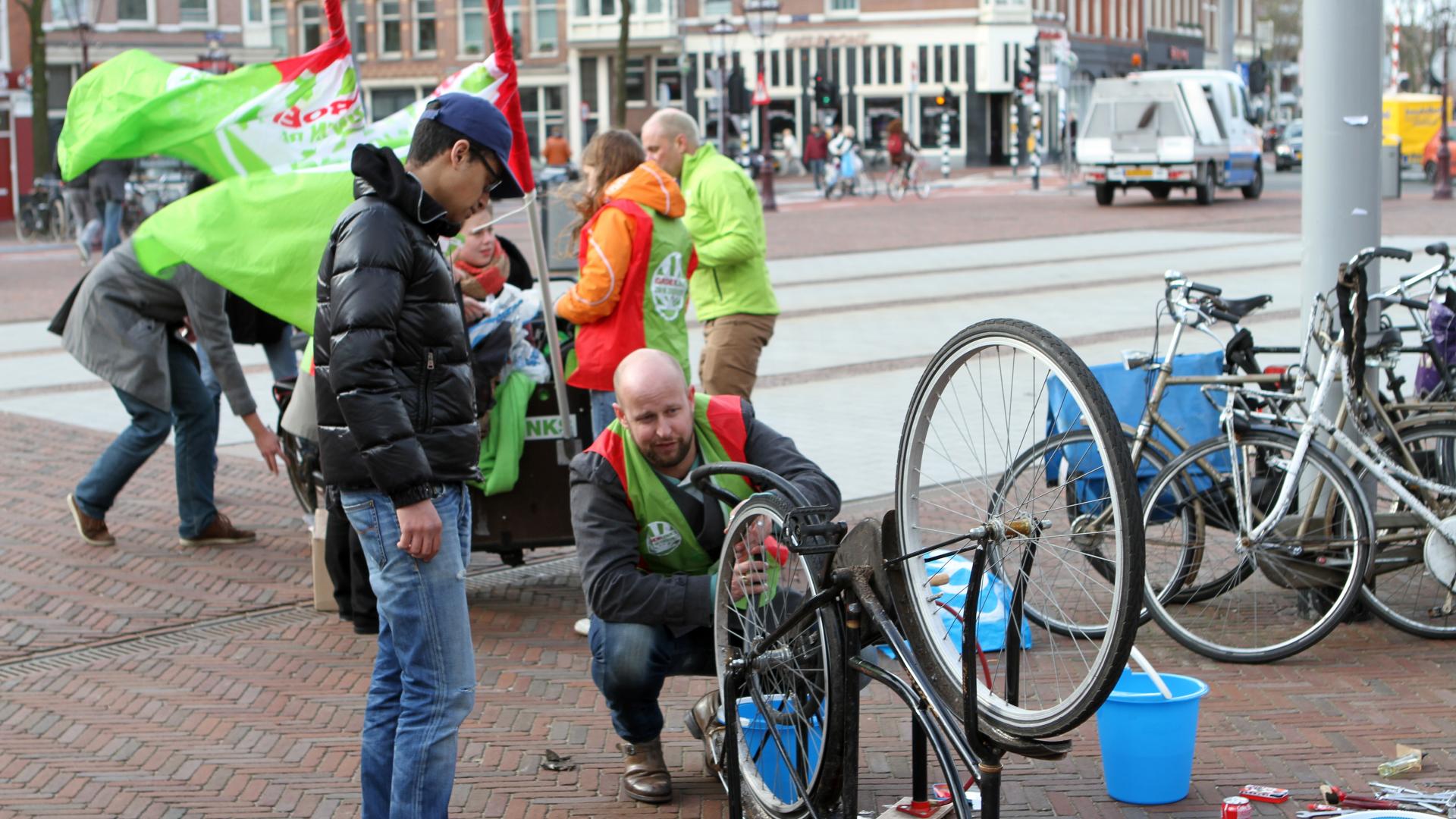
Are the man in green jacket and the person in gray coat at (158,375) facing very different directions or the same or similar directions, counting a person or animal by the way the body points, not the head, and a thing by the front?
very different directions

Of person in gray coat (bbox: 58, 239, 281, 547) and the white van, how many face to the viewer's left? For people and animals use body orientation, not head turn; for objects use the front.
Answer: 0

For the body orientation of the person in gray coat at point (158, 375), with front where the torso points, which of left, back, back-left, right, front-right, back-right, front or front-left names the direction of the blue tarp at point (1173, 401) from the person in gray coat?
front-right

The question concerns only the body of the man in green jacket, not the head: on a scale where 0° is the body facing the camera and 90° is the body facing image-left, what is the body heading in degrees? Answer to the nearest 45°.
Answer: approximately 90°

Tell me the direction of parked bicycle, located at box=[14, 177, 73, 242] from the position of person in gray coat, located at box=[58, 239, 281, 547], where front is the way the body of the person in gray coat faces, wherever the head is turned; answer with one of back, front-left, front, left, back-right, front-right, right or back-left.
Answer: left

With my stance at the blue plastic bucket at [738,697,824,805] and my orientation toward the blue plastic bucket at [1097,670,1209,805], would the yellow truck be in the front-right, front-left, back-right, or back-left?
front-left

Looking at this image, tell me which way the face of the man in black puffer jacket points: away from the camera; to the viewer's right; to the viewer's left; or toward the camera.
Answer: to the viewer's right

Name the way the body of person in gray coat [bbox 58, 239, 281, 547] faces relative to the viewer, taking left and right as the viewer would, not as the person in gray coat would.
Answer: facing to the right of the viewer

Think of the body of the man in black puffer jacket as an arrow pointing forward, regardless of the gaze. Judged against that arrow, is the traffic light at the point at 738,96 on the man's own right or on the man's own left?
on the man's own left

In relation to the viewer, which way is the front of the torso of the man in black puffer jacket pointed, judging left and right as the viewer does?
facing to the right of the viewer

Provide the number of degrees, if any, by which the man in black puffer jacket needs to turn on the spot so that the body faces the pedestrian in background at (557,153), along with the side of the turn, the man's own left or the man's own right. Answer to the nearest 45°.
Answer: approximately 90° to the man's own left

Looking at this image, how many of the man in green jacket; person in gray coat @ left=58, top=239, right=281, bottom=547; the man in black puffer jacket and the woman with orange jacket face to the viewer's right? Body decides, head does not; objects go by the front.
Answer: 2

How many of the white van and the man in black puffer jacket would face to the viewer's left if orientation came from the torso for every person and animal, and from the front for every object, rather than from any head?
0
